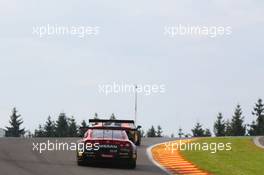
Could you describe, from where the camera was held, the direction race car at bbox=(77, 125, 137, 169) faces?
facing away from the viewer
